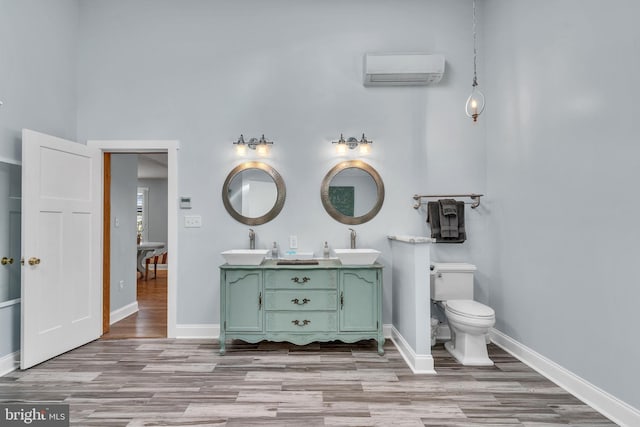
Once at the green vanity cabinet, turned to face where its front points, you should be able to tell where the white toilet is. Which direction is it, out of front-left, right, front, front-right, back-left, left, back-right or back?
left

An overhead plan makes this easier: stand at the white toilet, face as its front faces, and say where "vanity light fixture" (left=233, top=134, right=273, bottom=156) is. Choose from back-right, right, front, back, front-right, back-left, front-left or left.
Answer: back-right

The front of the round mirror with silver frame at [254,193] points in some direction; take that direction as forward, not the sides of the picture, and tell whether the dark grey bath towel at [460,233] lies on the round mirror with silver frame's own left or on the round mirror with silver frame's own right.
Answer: on the round mirror with silver frame's own left

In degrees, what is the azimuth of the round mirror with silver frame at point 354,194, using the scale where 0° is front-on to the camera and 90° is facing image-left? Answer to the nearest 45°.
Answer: approximately 0°

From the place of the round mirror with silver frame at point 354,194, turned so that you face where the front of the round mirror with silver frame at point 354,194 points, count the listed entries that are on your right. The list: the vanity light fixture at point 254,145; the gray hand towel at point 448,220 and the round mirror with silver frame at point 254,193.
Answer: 2

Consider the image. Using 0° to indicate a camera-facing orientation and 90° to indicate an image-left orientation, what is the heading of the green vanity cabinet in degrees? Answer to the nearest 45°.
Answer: approximately 0°

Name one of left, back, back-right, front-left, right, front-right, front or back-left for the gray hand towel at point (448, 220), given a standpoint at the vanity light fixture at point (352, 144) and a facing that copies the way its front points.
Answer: left
